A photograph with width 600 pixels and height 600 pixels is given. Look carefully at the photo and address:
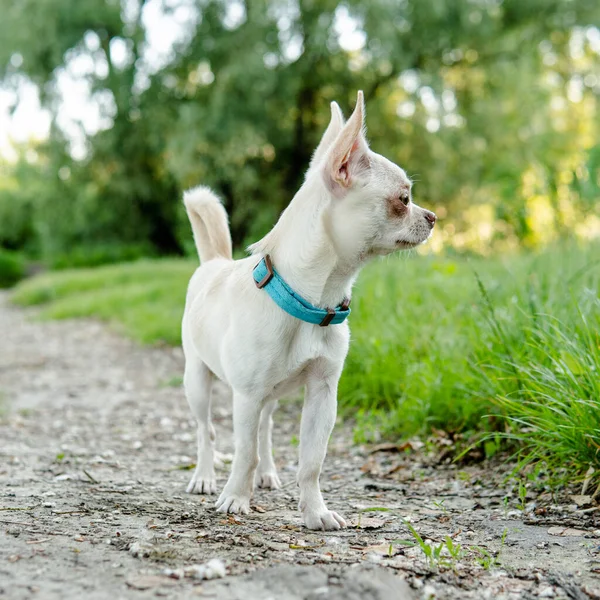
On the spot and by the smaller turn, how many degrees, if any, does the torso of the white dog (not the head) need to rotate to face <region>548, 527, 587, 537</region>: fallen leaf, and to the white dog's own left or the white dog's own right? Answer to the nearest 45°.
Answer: approximately 45° to the white dog's own left

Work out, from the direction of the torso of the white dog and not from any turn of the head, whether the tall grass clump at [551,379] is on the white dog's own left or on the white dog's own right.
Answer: on the white dog's own left

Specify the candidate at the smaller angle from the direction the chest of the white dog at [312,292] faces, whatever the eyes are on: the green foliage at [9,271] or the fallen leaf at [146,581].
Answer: the fallen leaf

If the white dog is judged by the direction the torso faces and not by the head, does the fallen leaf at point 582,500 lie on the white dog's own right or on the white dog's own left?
on the white dog's own left

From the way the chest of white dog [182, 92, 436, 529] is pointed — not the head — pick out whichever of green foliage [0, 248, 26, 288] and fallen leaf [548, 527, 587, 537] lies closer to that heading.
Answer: the fallen leaf

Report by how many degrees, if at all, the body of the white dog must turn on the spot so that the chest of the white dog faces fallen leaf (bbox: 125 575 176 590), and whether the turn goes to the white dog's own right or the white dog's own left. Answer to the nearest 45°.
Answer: approximately 45° to the white dog's own right

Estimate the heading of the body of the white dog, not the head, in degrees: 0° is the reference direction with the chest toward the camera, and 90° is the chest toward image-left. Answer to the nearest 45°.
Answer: approximately 315°
